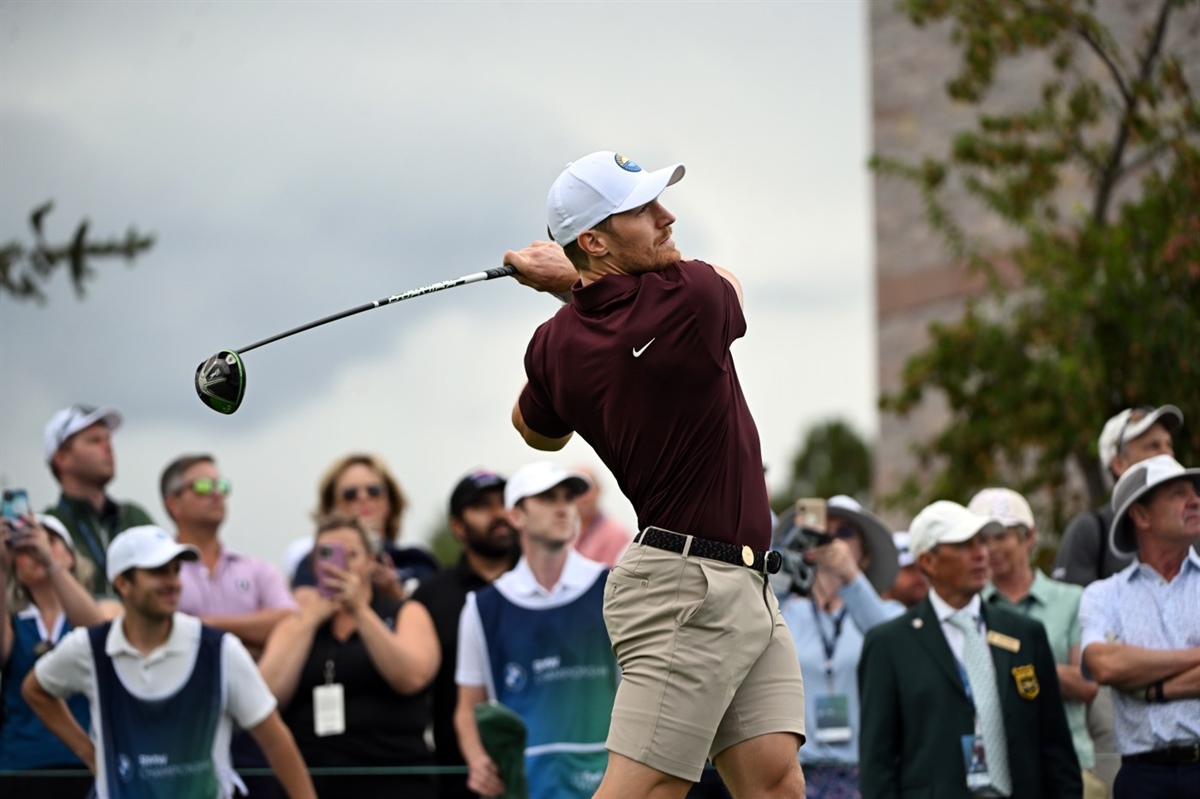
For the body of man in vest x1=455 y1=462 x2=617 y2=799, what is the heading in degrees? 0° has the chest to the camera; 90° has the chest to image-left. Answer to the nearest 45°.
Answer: approximately 315°

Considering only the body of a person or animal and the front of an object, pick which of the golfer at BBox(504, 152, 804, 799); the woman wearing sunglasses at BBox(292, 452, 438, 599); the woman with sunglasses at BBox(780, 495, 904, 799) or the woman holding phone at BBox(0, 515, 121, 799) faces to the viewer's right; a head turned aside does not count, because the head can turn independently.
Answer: the golfer

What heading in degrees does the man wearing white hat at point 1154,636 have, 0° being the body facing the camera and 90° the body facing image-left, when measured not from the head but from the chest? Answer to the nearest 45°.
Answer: approximately 315°

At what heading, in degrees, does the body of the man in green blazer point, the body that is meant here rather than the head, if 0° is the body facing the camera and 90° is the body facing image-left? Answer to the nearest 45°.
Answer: approximately 315°

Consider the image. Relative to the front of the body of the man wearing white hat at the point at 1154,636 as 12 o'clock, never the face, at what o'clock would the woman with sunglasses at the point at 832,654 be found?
The woman with sunglasses is roughly at 5 o'clock from the man wearing white hat.

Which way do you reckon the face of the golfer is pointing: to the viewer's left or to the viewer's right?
to the viewer's right

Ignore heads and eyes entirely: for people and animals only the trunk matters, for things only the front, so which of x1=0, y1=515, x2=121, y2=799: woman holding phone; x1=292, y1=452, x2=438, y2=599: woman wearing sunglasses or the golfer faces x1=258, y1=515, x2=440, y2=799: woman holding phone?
x1=292, y1=452, x2=438, y2=599: woman wearing sunglasses

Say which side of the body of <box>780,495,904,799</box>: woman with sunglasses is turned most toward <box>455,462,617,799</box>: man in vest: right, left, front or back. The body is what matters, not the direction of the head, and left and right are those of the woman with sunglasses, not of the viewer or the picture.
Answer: right

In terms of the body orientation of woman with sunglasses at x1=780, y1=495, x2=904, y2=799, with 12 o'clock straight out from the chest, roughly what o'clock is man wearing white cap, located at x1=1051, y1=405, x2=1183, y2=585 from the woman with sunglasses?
The man wearing white cap is roughly at 8 o'clock from the woman with sunglasses.
